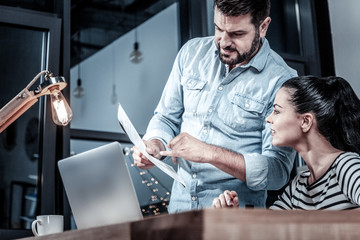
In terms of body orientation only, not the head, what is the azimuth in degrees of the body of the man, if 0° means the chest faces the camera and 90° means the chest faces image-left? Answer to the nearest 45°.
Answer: approximately 45°

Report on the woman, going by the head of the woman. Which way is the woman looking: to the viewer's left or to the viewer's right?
to the viewer's left

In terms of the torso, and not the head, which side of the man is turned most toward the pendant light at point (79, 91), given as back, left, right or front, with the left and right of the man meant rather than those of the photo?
right

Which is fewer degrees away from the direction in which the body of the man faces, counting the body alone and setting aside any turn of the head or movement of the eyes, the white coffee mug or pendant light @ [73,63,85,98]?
the white coffee mug
